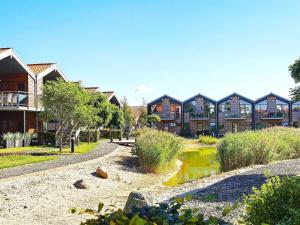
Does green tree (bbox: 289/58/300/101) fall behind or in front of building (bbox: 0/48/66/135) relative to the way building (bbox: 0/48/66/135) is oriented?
in front

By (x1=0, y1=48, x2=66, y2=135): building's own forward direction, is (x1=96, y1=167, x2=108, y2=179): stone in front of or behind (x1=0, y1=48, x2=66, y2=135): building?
in front

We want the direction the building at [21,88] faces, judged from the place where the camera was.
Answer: facing the viewer and to the right of the viewer

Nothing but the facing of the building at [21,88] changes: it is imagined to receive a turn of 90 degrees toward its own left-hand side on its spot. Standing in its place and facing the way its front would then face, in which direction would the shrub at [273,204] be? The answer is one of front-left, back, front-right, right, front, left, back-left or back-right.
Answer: back-right

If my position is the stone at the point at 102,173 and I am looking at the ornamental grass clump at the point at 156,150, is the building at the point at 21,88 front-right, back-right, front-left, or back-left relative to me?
front-left

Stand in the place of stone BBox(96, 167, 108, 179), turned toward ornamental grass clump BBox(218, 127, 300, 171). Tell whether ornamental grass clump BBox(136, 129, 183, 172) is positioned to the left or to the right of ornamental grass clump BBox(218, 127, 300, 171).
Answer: left

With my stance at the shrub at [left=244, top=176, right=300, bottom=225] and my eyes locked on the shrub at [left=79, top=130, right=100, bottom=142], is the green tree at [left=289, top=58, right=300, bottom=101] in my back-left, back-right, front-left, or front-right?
front-right

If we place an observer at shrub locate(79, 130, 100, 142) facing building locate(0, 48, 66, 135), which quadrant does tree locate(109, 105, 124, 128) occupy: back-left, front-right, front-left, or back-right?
back-right

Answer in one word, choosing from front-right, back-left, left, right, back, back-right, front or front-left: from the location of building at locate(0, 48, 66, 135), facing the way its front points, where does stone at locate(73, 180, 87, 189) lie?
front-right

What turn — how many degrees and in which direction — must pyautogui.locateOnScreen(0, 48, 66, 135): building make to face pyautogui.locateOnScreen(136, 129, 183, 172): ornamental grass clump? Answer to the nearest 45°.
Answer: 0° — it already faces it

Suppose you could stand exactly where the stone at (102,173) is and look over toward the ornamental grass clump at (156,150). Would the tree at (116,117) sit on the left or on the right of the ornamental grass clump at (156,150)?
left

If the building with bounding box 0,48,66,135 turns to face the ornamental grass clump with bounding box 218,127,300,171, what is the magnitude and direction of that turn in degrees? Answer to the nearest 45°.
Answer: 0° — it already faces it
